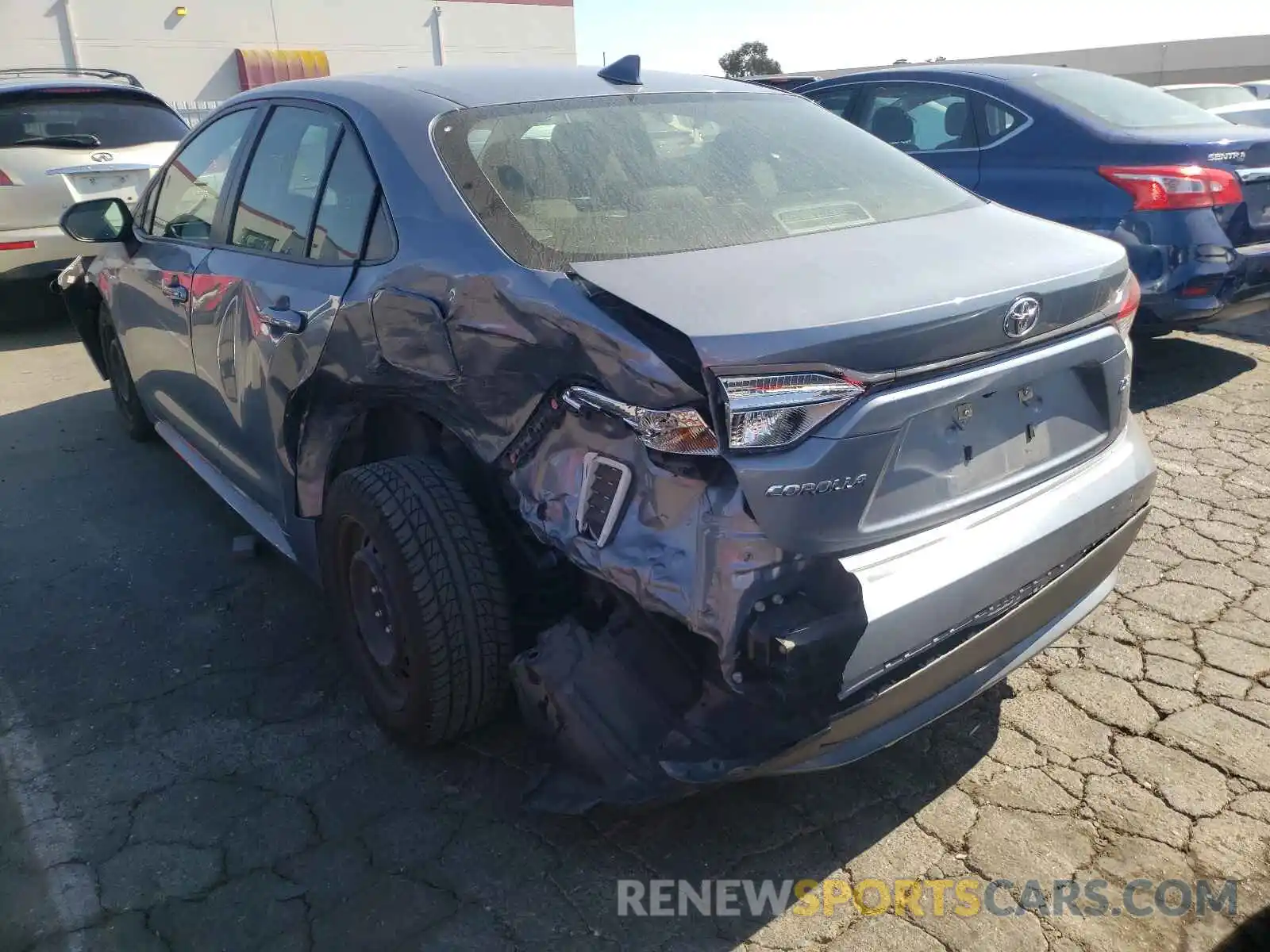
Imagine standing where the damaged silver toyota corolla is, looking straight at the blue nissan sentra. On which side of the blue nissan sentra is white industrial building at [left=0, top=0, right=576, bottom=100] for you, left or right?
left

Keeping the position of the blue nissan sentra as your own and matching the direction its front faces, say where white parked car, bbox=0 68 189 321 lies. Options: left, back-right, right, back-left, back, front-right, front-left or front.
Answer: front-left

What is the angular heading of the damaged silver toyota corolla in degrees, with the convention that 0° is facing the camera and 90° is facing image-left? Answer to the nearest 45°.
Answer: approximately 135°

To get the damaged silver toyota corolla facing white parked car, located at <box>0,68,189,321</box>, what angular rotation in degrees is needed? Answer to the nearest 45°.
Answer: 0° — it already faces it

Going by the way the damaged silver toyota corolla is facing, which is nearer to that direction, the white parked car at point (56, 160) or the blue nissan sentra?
the white parked car

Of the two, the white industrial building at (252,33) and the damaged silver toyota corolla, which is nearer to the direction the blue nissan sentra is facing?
the white industrial building

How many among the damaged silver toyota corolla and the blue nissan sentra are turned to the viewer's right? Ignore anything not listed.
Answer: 0

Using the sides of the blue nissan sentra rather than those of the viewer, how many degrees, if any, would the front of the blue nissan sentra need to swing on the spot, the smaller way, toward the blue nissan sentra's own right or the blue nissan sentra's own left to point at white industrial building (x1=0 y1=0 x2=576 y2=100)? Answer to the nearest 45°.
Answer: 0° — it already faces it

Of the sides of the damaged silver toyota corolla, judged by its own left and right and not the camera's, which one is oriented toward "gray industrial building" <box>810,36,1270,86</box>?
right

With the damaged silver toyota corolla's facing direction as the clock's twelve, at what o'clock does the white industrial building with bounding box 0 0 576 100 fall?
The white industrial building is roughly at 1 o'clock from the damaged silver toyota corolla.

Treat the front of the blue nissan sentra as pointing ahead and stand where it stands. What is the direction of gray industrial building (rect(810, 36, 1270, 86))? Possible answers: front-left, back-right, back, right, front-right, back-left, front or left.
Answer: front-right

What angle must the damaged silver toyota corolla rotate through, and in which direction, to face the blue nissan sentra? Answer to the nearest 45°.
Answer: approximately 90° to its right

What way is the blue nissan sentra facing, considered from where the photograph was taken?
facing away from the viewer and to the left of the viewer
